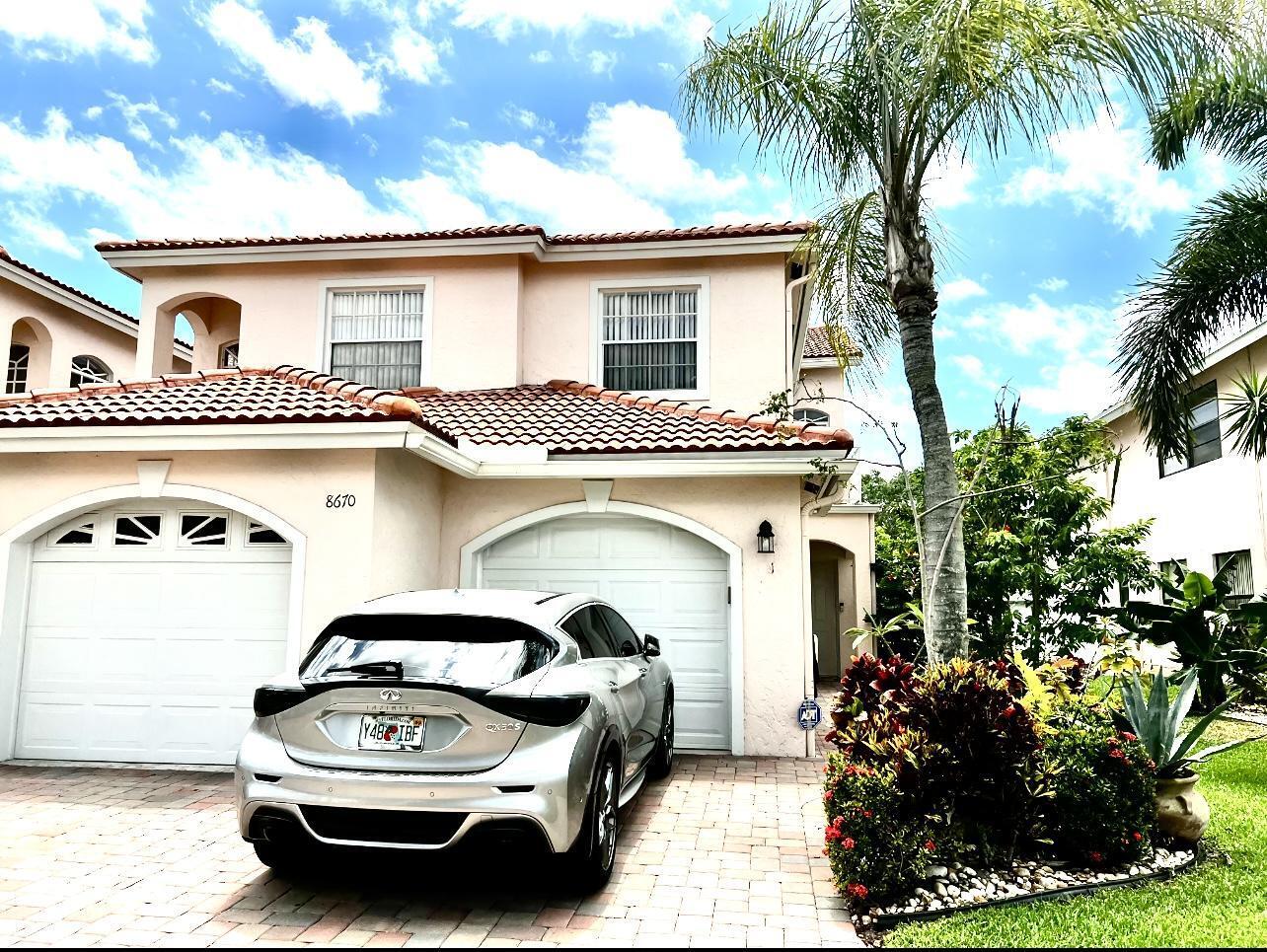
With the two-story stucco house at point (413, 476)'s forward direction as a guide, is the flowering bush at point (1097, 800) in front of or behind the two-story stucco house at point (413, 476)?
in front

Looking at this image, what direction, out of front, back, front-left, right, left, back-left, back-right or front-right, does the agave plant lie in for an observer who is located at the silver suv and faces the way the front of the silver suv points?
front-right

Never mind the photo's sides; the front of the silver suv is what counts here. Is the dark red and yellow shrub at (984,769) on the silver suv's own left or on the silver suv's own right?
on the silver suv's own right

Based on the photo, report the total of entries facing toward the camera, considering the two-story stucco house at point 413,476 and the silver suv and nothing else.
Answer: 1

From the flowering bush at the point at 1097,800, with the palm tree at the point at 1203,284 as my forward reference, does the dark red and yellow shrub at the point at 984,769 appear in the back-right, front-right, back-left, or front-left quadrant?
back-left

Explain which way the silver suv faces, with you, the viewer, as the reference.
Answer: facing away from the viewer and to the right of the viewer

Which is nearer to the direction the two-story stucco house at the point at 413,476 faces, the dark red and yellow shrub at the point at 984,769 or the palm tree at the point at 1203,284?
the dark red and yellow shrub

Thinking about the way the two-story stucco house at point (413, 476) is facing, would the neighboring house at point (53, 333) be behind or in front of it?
behind

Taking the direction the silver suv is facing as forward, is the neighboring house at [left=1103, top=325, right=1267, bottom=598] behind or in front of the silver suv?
in front

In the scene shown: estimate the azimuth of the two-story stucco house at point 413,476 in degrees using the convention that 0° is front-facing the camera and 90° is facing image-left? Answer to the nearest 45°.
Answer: approximately 0°

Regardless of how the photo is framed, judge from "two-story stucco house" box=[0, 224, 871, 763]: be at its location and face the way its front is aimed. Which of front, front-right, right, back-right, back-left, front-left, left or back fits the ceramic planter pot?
front-left
